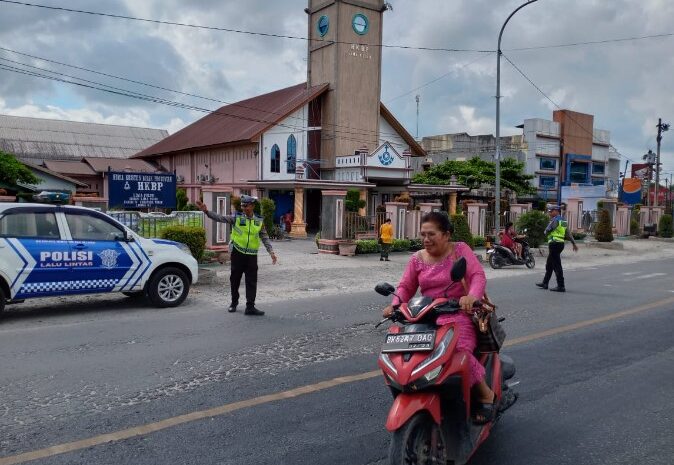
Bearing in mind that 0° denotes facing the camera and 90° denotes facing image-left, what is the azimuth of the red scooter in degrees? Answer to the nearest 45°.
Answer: approximately 45°

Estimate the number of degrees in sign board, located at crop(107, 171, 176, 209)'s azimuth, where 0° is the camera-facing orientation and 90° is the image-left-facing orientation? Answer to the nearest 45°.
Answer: approximately 0°

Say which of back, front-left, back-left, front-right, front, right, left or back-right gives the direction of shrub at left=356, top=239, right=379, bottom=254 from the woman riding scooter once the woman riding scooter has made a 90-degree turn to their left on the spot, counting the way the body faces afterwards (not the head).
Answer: back-left

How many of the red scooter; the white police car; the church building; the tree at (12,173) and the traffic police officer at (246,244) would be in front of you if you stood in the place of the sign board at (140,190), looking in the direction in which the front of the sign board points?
3

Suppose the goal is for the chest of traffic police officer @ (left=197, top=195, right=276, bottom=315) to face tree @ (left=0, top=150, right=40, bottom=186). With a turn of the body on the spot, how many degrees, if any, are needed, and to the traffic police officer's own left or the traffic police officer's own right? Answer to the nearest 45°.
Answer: approximately 135° to the traffic police officer's own right

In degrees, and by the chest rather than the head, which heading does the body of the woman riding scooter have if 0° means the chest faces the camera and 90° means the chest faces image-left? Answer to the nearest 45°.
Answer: approximately 45°

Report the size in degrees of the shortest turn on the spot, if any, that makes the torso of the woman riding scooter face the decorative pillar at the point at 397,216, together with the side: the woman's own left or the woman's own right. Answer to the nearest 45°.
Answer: approximately 135° to the woman's own right
